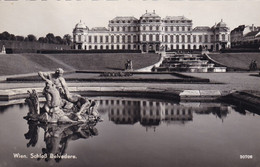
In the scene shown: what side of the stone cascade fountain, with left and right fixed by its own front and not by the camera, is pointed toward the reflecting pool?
front

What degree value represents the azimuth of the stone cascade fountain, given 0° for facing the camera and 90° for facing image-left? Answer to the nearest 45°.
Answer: approximately 0°

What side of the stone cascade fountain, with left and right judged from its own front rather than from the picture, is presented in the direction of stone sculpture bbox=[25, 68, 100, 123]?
front
